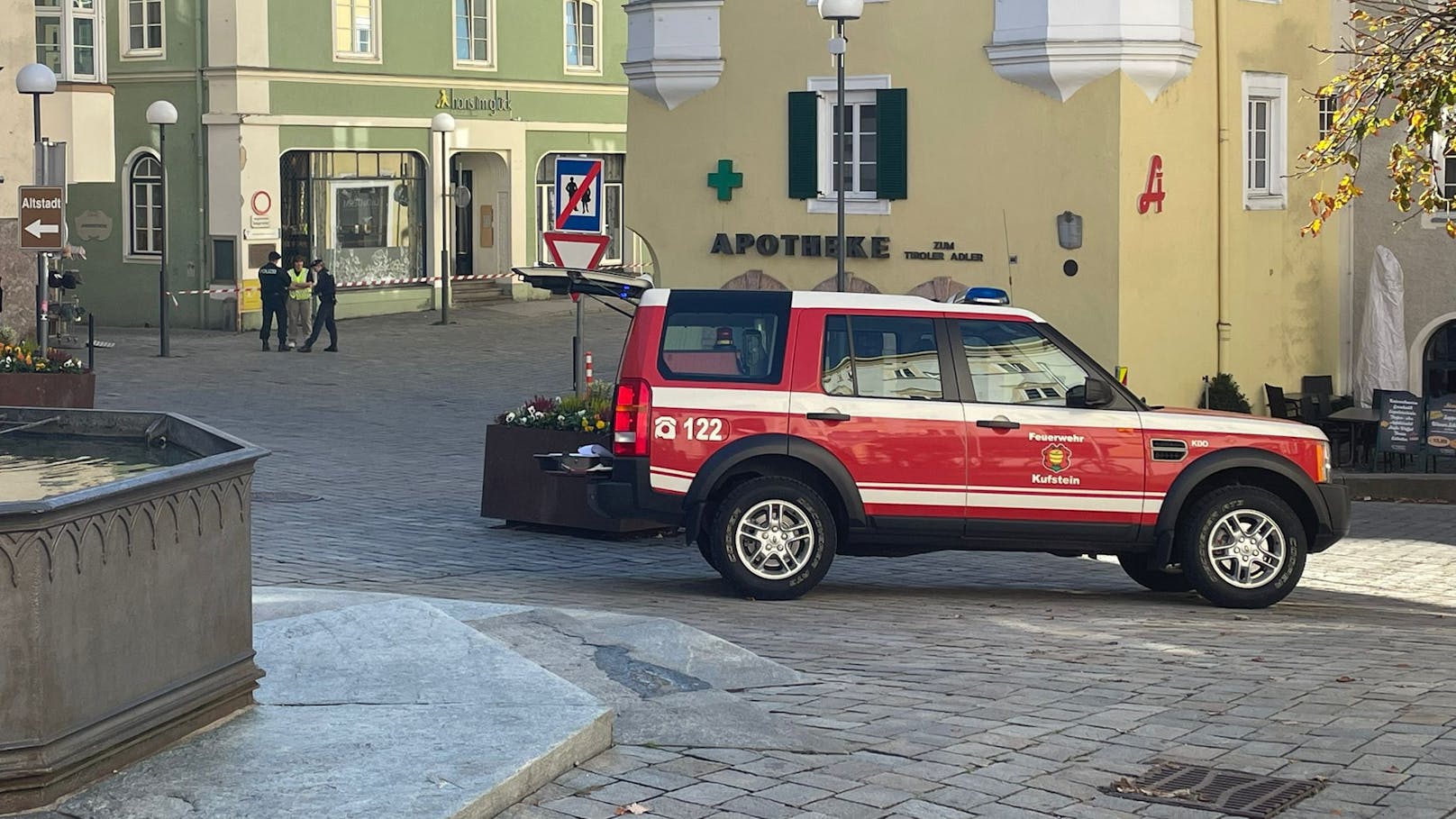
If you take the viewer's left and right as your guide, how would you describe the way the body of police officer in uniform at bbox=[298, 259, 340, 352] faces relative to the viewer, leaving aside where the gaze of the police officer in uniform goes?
facing to the left of the viewer

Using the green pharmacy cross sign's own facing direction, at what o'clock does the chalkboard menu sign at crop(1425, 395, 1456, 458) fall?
The chalkboard menu sign is roughly at 10 o'clock from the green pharmacy cross sign.

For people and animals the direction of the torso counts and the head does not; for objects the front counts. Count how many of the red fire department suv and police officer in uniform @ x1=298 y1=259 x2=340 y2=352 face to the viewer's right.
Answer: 1

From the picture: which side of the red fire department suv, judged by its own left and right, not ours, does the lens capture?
right

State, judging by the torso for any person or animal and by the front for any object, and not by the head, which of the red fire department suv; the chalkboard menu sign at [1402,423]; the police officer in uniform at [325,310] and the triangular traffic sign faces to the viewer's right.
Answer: the red fire department suv

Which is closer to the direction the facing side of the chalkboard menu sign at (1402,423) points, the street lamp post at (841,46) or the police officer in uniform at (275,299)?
the street lamp post

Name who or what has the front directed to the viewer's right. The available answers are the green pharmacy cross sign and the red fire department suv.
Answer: the red fire department suv

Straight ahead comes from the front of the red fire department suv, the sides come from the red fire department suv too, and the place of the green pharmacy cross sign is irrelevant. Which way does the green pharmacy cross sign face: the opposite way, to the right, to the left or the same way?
to the right

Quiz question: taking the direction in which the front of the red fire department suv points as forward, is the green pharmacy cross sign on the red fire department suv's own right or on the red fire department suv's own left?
on the red fire department suv's own left

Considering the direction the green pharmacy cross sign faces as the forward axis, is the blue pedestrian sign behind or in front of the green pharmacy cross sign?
in front
